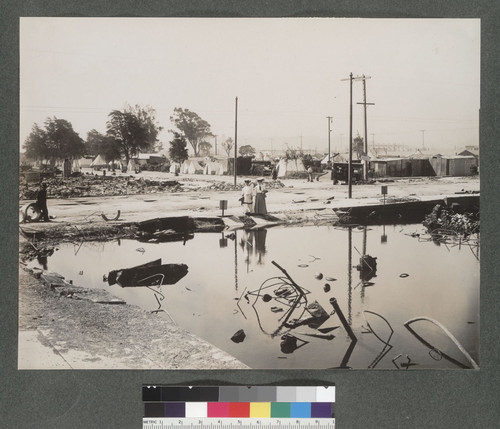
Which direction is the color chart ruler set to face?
toward the camera
